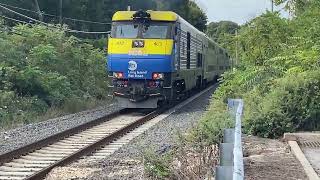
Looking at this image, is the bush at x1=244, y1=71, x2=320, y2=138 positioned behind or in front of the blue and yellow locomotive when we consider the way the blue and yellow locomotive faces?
in front

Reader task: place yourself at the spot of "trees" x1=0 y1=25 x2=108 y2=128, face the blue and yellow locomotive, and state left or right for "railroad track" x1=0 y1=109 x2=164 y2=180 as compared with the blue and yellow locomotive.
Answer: right

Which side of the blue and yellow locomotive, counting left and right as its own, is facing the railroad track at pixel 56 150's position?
front

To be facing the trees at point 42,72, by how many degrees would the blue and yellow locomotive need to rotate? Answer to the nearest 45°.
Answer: approximately 45° to its right

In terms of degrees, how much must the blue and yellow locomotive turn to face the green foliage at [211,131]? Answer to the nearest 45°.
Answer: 0° — it already faces it

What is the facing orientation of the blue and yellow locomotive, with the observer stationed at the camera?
facing the viewer

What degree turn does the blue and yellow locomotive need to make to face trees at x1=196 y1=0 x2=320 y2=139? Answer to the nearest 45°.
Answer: approximately 45° to its left

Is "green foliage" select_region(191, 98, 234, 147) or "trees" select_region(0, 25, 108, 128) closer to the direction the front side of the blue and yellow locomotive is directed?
the green foliage

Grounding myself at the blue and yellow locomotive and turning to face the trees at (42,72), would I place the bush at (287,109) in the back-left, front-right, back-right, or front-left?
back-left
